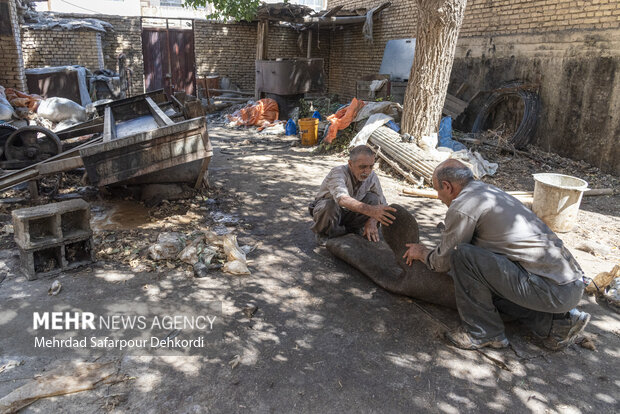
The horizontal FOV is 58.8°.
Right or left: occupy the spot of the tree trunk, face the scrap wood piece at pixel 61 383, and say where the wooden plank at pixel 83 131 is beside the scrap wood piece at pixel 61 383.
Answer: right

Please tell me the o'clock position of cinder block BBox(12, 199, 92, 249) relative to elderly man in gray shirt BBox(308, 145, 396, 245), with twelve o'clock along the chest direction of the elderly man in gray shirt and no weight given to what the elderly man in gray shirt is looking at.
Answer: The cinder block is roughly at 4 o'clock from the elderly man in gray shirt.

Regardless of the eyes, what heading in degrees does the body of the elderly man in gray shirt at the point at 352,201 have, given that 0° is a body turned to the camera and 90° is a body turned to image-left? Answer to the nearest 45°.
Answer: approximately 315°

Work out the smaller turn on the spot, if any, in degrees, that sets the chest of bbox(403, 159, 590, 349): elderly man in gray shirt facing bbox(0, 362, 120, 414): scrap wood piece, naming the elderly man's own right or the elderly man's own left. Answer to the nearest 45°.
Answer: approximately 45° to the elderly man's own left

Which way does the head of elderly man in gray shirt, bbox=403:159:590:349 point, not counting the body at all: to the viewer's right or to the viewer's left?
to the viewer's left

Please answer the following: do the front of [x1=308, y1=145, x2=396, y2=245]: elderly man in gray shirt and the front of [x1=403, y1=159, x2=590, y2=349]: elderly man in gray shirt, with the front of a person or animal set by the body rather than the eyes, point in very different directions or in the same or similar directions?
very different directions

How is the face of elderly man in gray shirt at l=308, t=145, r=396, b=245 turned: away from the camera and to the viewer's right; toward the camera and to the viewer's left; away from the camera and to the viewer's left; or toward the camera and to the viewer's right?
toward the camera and to the viewer's right

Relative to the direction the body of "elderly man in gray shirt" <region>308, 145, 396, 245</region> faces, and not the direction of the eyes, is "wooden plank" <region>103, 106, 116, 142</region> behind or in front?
behind

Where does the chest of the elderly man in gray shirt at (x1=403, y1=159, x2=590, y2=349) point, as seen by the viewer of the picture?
to the viewer's left

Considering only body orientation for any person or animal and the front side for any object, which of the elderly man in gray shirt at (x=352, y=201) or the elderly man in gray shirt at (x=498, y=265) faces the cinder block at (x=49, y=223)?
the elderly man in gray shirt at (x=498, y=265)

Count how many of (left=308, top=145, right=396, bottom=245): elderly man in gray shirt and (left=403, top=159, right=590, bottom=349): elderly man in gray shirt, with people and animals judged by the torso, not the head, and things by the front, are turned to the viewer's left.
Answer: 1

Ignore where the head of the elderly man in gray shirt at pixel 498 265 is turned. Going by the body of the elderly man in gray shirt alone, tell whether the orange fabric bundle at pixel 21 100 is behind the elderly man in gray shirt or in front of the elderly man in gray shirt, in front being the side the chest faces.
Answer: in front

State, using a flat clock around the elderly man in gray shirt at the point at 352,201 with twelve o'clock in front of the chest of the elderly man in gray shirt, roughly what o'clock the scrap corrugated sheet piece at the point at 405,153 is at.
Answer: The scrap corrugated sheet piece is roughly at 8 o'clock from the elderly man in gray shirt.
